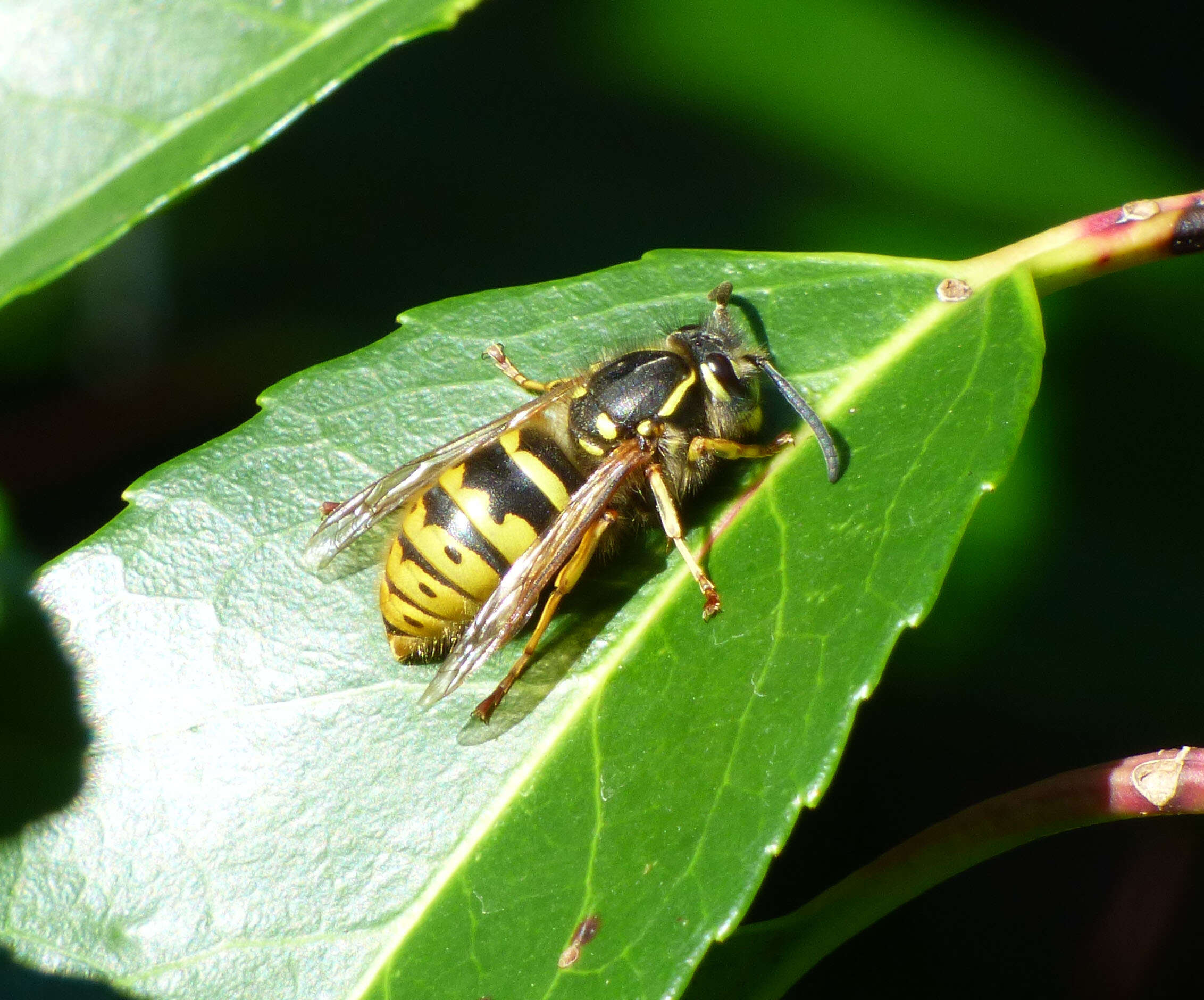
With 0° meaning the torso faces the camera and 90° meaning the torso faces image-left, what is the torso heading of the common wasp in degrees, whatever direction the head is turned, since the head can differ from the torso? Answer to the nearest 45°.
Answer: approximately 225°
